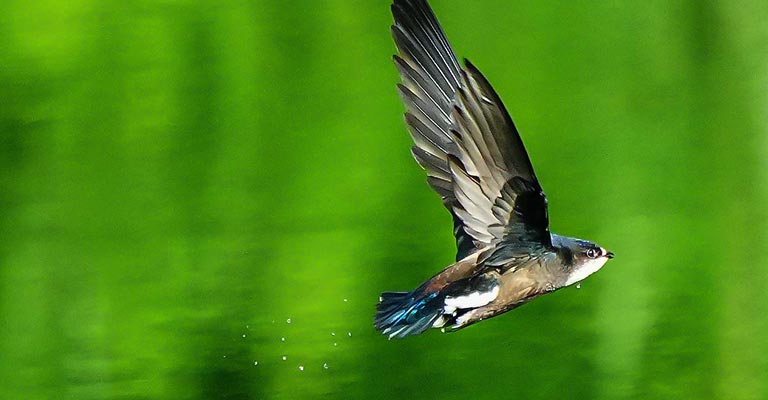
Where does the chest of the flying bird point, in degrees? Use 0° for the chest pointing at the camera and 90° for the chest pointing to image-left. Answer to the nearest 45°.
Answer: approximately 270°
